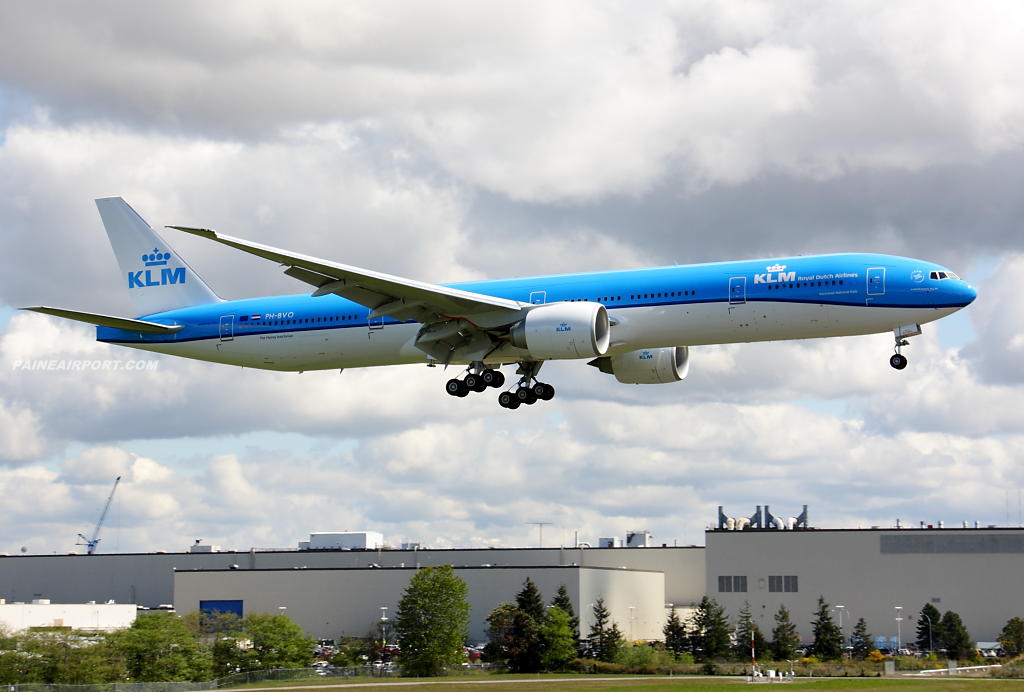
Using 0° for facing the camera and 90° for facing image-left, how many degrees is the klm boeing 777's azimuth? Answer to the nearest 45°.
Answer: approximately 270°
